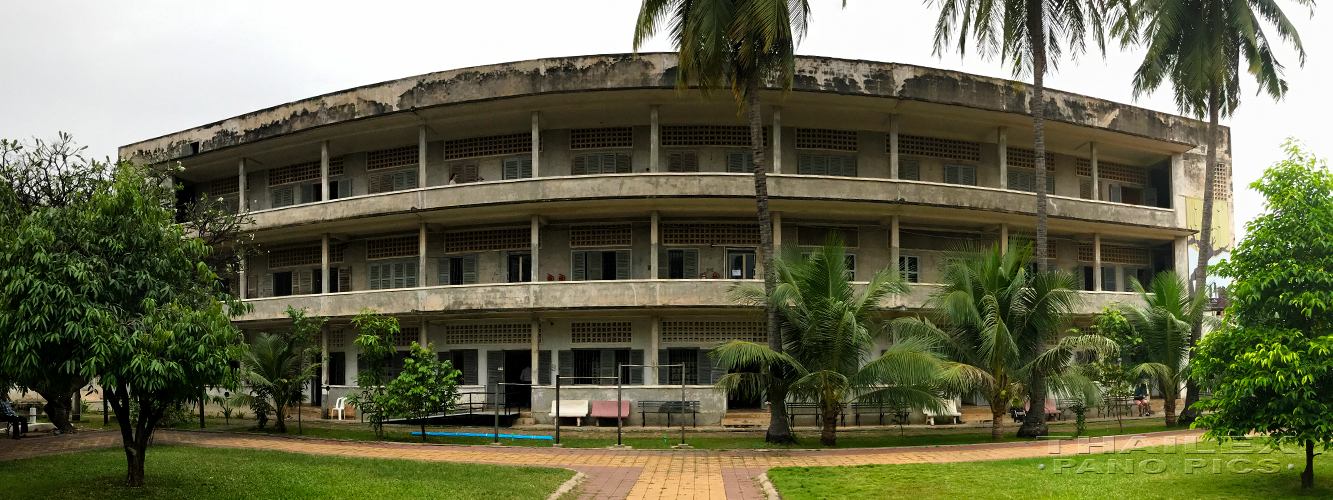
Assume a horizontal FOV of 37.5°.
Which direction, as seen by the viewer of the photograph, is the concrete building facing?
facing the viewer

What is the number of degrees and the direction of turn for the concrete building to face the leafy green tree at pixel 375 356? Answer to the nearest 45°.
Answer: approximately 45° to its right

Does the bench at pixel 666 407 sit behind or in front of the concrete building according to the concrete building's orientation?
in front

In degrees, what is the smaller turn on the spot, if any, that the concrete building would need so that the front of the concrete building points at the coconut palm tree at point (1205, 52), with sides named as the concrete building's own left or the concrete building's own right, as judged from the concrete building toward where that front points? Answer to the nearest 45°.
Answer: approximately 90° to the concrete building's own left

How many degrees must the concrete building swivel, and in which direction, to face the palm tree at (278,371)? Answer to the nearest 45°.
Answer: approximately 45° to its right

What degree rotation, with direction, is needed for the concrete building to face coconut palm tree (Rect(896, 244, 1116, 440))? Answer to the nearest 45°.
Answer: approximately 45° to its left

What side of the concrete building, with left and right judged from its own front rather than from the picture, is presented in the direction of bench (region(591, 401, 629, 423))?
front

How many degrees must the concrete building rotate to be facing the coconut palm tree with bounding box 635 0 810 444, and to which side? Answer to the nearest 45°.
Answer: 0° — it already faces it
